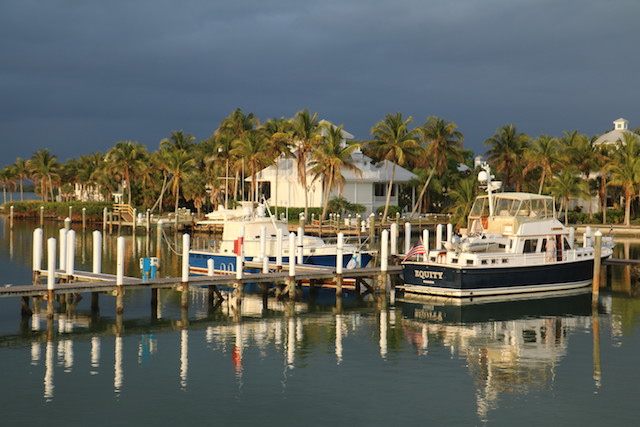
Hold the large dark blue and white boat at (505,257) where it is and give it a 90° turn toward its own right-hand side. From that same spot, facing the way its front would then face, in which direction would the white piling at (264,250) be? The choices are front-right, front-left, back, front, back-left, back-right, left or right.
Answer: back-right

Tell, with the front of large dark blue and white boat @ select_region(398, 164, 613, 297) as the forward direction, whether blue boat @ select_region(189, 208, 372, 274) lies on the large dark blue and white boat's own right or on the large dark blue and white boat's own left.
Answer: on the large dark blue and white boat's own left

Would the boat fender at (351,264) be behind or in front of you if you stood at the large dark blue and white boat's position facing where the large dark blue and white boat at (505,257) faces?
behind

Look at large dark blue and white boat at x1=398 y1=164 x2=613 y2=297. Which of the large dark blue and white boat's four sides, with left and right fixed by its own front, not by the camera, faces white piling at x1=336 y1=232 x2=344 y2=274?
back

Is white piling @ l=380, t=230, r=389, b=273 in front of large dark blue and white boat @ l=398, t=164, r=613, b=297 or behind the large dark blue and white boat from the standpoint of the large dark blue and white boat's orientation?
behind
